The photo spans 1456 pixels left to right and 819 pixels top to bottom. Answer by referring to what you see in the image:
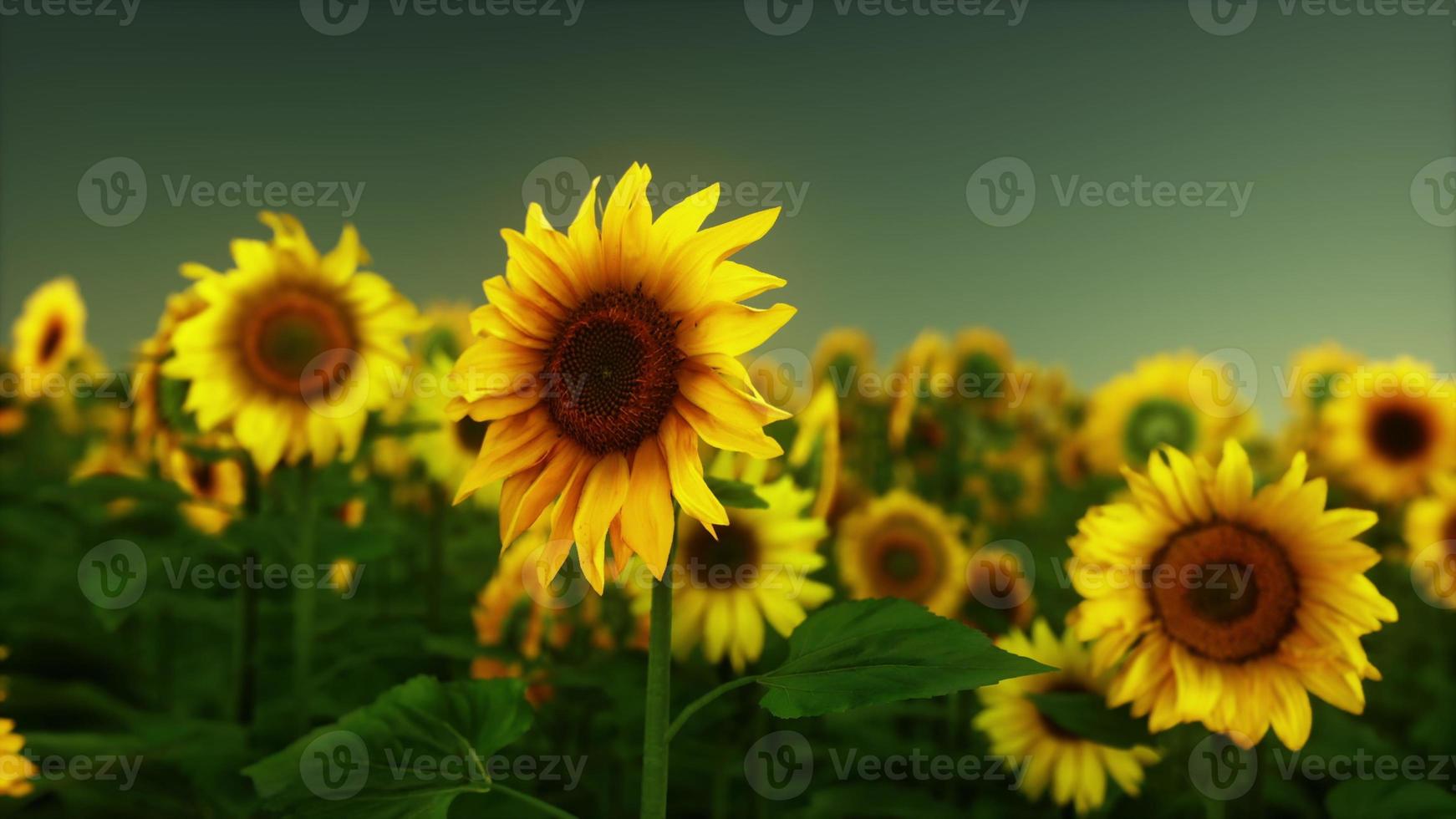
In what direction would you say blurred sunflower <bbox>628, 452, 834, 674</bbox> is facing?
toward the camera

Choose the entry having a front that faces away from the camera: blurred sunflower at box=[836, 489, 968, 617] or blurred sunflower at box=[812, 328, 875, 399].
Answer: blurred sunflower at box=[812, 328, 875, 399]

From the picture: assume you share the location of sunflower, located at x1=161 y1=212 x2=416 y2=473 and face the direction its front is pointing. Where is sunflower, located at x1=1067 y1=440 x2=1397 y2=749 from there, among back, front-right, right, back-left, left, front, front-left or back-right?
front-left

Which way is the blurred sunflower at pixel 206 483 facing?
toward the camera

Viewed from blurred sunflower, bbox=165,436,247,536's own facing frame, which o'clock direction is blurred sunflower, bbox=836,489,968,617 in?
blurred sunflower, bbox=836,489,968,617 is roughly at 10 o'clock from blurred sunflower, bbox=165,436,247,536.

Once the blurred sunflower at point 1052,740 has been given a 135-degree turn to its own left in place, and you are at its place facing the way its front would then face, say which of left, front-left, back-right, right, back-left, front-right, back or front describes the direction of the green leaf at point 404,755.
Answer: back

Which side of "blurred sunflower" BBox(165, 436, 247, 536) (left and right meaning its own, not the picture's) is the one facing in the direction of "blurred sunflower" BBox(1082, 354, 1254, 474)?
left

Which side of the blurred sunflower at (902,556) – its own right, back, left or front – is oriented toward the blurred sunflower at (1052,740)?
front

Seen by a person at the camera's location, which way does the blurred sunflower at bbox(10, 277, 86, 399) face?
facing the viewer and to the right of the viewer

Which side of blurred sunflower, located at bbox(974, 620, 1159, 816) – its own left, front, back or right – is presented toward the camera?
front

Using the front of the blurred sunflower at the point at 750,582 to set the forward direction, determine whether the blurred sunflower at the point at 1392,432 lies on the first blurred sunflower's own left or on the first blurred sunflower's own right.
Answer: on the first blurred sunflower's own left

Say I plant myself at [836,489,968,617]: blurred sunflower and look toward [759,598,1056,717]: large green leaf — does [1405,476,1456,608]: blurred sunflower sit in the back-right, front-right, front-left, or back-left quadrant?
back-left

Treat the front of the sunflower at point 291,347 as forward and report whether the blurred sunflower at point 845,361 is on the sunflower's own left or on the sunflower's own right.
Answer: on the sunflower's own left
